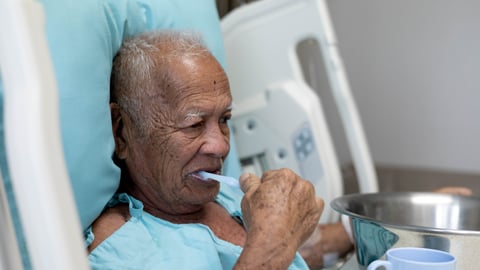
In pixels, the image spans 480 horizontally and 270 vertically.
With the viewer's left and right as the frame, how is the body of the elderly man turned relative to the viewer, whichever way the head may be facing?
facing the viewer and to the right of the viewer
